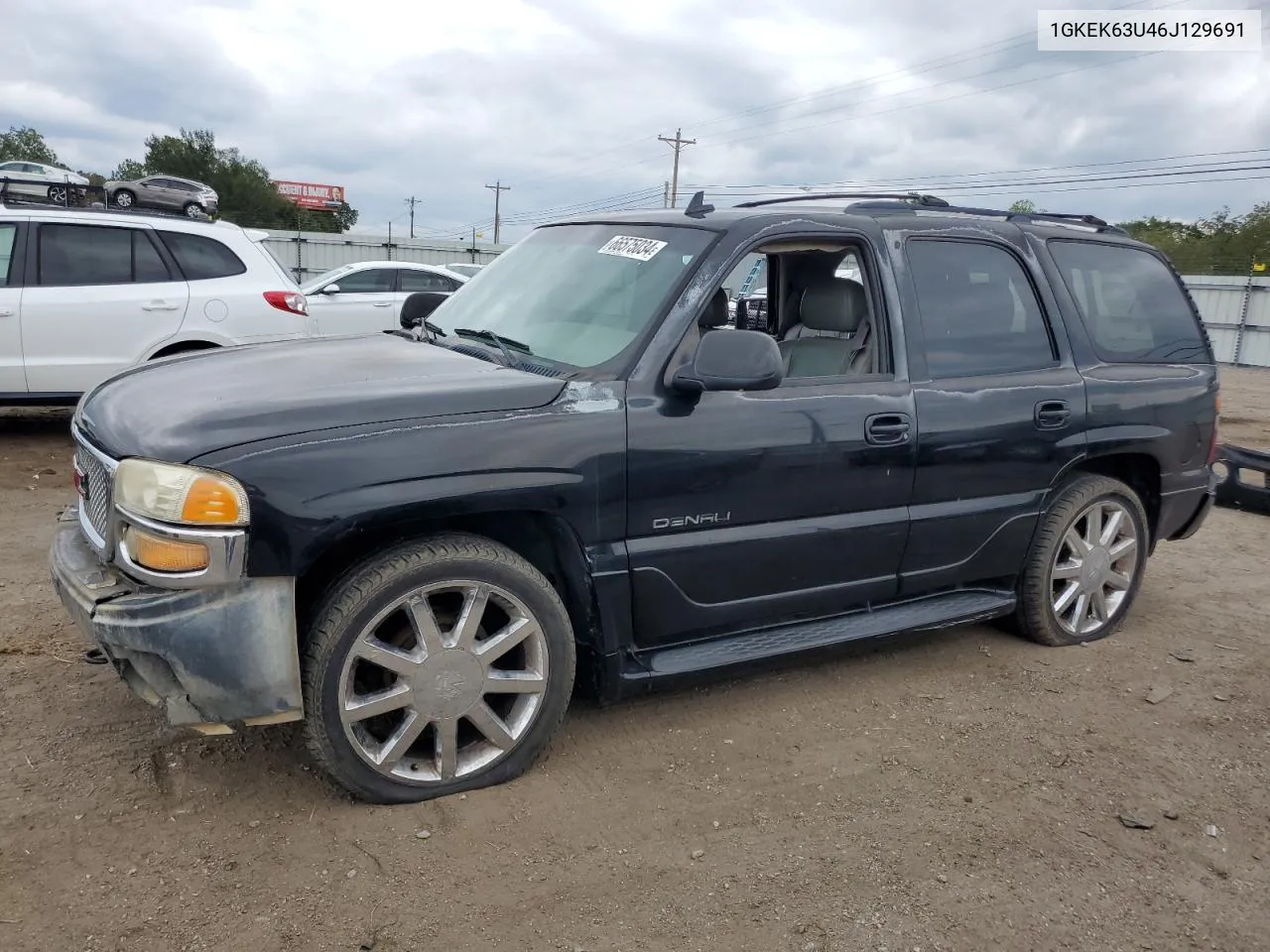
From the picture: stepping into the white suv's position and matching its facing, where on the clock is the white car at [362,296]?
The white car is roughly at 4 o'clock from the white suv.

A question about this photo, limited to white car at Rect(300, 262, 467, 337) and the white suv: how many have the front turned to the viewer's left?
2

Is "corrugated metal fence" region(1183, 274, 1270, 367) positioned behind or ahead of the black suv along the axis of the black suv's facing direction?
behind

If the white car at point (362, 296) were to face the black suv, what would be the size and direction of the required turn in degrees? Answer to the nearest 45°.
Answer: approximately 90° to its left

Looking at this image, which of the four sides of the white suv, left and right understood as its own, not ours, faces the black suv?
left

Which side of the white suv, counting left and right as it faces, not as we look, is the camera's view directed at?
left

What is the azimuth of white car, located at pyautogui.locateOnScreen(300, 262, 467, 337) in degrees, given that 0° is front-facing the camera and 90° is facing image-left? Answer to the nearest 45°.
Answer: approximately 90°

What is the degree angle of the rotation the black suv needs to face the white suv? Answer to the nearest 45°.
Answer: approximately 90° to its right

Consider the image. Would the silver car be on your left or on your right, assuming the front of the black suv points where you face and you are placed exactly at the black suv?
on your right

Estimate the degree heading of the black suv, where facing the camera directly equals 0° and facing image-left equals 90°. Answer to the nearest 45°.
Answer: approximately 45°

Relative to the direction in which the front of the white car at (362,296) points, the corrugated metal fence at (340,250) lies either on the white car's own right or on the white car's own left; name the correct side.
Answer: on the white car's own right
